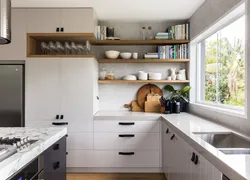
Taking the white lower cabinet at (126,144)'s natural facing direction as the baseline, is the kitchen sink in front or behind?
in front

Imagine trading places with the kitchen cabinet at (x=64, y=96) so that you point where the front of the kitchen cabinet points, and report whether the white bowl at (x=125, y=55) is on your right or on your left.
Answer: on your left

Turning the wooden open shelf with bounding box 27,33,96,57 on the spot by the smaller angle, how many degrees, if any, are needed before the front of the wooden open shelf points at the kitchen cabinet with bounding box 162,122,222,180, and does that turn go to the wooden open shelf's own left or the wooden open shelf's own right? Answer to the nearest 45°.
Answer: approximately 45° to the wooden open shelf's own left

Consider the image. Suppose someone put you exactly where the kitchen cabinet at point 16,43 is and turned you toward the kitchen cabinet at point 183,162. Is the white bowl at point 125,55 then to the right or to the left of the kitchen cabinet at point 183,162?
left

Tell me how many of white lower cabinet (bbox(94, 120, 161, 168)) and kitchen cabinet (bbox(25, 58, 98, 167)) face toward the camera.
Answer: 2

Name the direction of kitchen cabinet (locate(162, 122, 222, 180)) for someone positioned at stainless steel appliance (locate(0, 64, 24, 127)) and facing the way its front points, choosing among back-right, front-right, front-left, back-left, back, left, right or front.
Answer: front-left

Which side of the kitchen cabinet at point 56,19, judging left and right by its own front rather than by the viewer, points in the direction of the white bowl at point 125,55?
left

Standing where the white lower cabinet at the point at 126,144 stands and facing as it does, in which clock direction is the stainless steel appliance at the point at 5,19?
The stainless steel appliance is roughly at 1 o'clock from the white lower cabinet.
